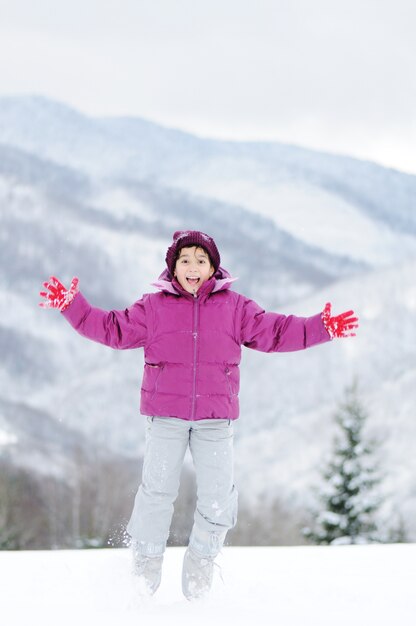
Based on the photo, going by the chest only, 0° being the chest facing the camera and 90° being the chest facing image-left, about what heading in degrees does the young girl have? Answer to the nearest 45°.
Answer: approximately 0°

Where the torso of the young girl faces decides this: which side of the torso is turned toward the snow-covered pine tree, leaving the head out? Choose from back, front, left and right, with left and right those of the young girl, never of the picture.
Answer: back
